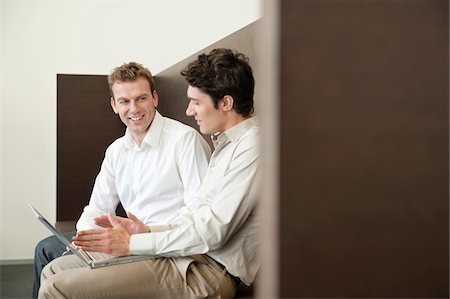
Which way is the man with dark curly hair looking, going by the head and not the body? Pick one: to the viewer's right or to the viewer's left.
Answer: to the viewer's left

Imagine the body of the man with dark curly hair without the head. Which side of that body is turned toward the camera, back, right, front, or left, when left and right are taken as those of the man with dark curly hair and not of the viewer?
left
